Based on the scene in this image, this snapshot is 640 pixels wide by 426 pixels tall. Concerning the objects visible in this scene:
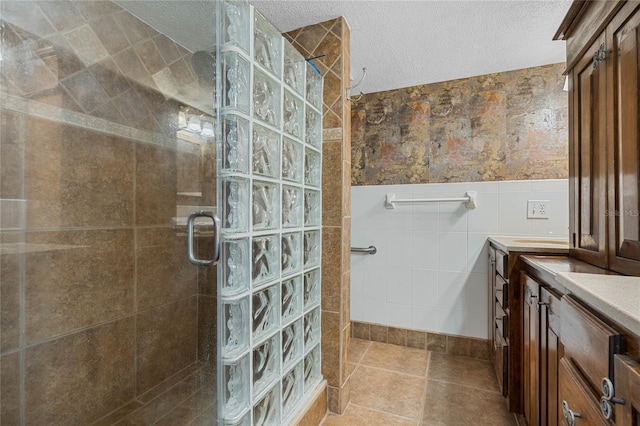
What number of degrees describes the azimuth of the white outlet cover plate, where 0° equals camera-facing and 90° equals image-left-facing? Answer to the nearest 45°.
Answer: approximately 0°

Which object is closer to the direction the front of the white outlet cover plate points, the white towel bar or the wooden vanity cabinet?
the wooden vanity cabinet

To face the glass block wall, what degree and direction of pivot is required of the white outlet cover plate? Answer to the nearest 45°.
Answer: approximately 45° to its right

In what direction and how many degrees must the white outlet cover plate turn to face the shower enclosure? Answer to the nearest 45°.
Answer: approximately 45° to its right

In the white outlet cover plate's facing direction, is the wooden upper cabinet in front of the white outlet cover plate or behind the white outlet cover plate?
in front

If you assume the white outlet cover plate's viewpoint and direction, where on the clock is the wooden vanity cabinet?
The wooden vanity cabinet is roughly at 12 o'clock from the white outlet cover plate.

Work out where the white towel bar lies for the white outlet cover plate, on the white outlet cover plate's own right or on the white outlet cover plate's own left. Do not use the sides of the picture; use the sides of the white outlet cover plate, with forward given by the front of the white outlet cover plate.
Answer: on the white outlet cover plate's own right
